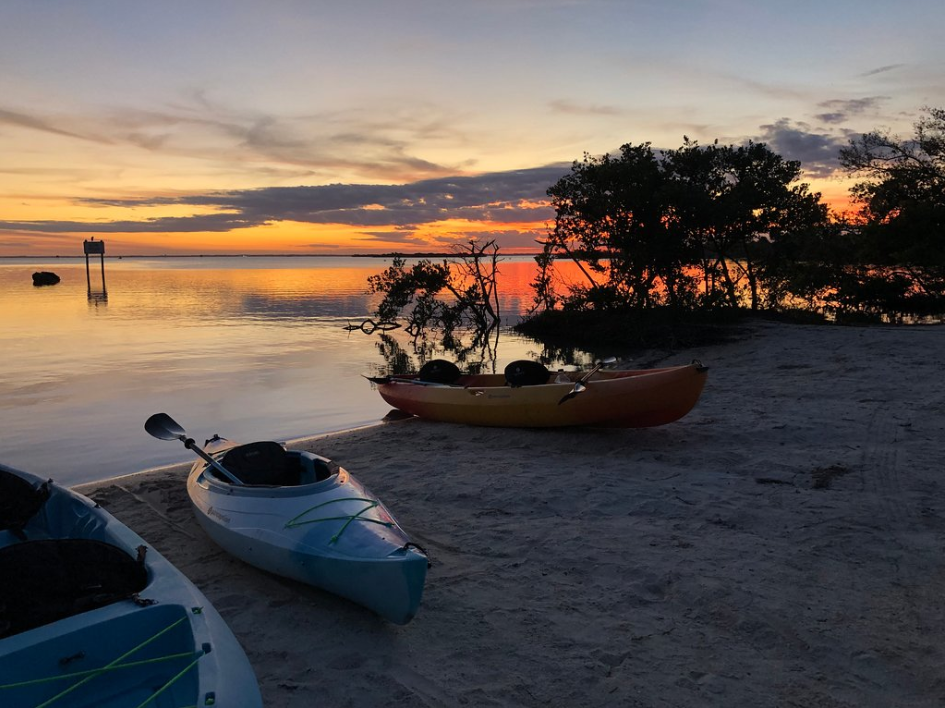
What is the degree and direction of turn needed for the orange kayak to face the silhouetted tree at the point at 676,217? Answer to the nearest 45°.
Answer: approximately 90° to its left

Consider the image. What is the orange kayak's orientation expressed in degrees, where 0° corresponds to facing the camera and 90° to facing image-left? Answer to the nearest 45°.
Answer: approximately 270°

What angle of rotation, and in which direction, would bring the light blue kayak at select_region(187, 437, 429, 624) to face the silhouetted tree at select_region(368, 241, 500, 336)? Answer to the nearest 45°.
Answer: approximately 135° to its left

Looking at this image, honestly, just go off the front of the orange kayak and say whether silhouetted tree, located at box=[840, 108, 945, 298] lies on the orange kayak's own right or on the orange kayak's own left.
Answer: on the orange kayak's own left

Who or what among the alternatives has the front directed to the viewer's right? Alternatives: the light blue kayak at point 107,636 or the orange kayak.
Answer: the orange kayak

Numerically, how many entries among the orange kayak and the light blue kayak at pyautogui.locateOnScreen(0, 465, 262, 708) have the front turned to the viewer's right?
1

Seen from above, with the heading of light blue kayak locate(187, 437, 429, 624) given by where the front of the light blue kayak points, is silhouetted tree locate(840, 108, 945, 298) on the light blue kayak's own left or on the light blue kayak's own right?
on the light blue kayak's own left

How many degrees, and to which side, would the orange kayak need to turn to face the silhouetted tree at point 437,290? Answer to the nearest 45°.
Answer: approximately 90° to its left

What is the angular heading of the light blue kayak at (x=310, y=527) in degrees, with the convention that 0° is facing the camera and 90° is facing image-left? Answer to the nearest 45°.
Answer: approximately 315°

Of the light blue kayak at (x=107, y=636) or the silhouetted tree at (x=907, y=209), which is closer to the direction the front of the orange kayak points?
the silhouetted tree
